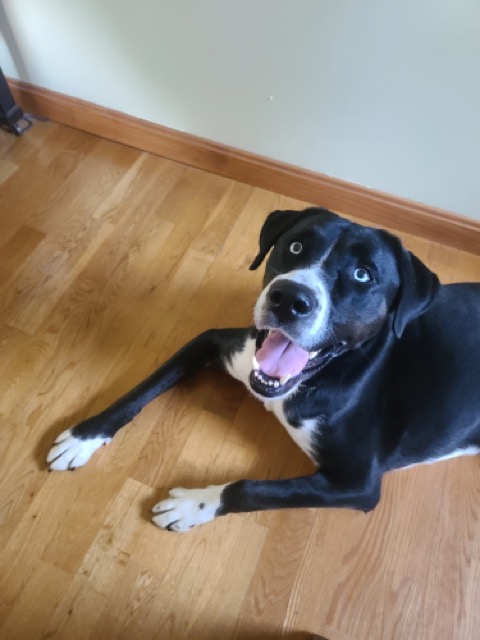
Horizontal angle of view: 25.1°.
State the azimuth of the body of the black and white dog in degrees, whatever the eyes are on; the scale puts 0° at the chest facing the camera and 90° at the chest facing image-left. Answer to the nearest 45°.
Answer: approximately 45°
